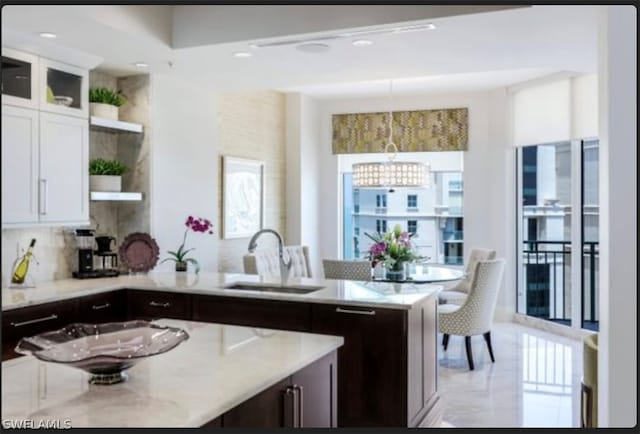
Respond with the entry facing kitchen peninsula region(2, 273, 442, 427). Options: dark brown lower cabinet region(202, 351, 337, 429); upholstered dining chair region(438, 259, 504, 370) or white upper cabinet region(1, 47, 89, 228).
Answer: the white upper cabinet

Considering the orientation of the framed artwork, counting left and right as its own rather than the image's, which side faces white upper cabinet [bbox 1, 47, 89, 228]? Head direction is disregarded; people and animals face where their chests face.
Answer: right

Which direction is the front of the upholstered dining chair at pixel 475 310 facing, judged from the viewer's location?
facing away from the viewer and to the left of the viewer

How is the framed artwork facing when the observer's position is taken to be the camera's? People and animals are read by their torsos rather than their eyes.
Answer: facing the viewer and to the right of the viewer

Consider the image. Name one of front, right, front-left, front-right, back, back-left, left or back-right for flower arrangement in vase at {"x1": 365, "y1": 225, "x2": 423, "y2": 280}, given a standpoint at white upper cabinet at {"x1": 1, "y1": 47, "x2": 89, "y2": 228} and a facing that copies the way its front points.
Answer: front-left

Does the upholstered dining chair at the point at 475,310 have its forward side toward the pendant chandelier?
yes

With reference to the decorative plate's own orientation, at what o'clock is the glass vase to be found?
The glass vase is roughly at 9 o'clock from the decorative plate.

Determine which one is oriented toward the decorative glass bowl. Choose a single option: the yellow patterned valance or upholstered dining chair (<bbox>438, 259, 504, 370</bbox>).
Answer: the yellow patterned valance

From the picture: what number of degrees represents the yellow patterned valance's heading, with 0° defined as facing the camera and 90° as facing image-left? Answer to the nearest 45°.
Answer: approximately 0°

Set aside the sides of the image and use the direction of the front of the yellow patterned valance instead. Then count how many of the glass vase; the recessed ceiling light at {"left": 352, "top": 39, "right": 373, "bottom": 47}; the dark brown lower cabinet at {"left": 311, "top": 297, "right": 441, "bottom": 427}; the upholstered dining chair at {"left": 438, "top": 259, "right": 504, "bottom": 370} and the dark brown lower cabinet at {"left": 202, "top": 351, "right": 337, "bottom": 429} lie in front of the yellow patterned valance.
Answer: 5

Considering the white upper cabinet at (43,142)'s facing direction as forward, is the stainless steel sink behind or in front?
in front

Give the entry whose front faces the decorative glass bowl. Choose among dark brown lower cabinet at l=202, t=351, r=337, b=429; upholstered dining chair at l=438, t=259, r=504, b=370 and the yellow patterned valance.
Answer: the yellow patterned valance

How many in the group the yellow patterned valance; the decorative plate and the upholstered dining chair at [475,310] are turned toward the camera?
2
